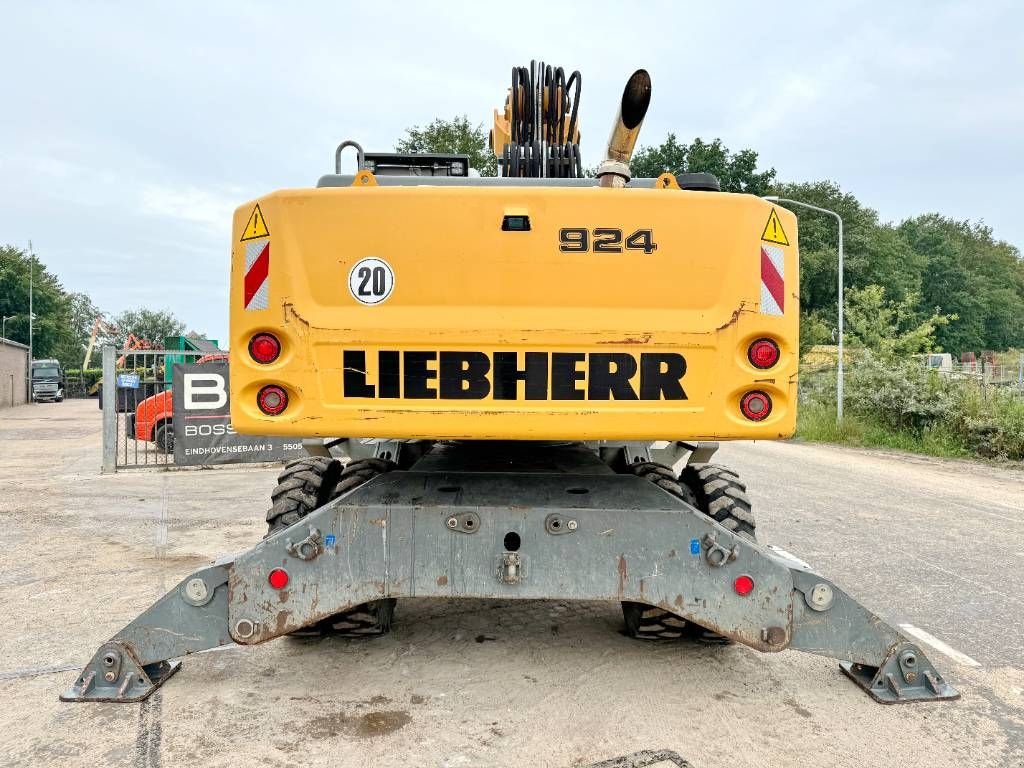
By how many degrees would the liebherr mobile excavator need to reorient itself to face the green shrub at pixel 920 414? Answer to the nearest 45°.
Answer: approximately 45° to its right

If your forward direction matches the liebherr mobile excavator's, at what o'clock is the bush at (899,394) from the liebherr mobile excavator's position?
The bush is roughly at 1 o'clock from the liebherr mobile excavator.

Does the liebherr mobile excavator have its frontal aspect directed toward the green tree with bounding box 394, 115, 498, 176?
yes

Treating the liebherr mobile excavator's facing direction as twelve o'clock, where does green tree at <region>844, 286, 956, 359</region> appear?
The green tree is roughly at 1 o'clock from the liebherr mobile excavator.

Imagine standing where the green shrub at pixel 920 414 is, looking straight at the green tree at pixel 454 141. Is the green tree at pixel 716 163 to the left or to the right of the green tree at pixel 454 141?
right

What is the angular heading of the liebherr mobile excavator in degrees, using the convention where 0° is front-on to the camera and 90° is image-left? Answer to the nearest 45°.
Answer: approximately 180°
